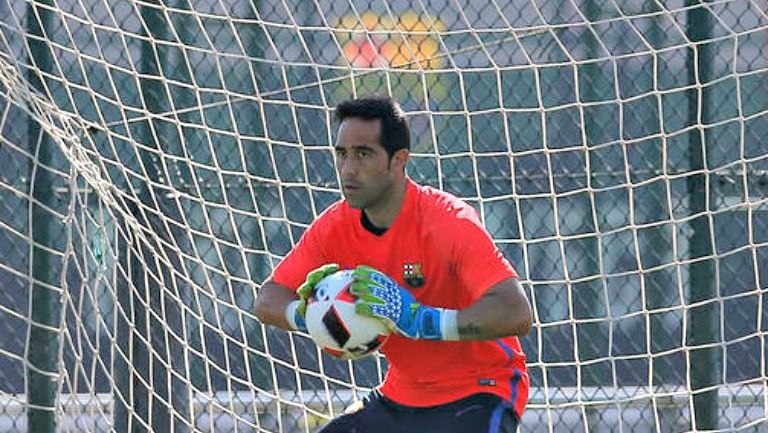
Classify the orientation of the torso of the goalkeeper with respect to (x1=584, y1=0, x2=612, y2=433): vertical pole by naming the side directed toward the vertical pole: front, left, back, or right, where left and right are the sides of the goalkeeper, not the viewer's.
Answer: back

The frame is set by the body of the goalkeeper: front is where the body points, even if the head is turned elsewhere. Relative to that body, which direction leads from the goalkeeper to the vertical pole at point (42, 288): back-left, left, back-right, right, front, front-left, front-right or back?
right

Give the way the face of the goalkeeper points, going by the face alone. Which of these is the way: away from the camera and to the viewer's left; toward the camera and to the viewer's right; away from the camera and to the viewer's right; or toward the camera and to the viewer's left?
toward the camera and to the viewer's left

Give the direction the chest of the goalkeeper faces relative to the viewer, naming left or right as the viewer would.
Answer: facing the viewer and to the left of the viewer

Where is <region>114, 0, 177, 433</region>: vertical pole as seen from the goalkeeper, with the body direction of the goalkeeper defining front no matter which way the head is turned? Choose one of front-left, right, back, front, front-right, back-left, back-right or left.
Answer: right

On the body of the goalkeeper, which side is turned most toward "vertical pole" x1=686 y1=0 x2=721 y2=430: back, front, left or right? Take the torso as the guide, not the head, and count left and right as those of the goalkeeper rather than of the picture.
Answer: back

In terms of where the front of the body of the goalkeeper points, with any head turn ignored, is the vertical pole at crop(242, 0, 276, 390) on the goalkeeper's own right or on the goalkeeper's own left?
on the goalkeeper's own right
